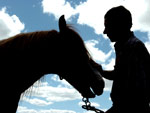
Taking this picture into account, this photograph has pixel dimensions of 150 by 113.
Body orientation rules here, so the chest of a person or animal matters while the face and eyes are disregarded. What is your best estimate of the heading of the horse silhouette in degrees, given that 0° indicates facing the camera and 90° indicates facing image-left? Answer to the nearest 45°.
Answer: approximately 270°

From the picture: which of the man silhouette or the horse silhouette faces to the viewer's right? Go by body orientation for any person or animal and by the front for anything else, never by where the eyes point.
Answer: the horse silhouette

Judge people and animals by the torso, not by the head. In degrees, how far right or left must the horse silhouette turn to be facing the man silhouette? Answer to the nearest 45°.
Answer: approximately 45° to its right

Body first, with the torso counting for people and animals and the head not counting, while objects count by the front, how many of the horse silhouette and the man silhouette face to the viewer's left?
1

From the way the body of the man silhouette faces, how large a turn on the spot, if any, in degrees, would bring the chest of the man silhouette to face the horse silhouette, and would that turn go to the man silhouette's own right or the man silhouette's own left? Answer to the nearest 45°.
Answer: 0° — they already face it

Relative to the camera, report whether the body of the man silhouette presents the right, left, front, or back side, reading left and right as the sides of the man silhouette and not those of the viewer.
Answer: left

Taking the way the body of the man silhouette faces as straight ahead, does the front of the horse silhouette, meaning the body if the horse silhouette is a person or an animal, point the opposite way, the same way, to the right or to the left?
the opposite way
